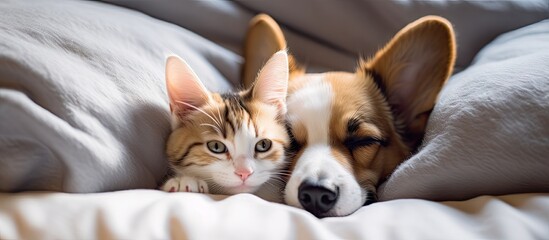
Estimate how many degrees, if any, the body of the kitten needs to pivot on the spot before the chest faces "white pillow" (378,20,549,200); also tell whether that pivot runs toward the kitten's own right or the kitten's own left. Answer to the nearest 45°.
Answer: approximately 90° to the kitten's own left

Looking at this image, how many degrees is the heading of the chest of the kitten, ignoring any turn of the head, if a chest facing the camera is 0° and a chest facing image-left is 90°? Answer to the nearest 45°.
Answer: approximately 0°
